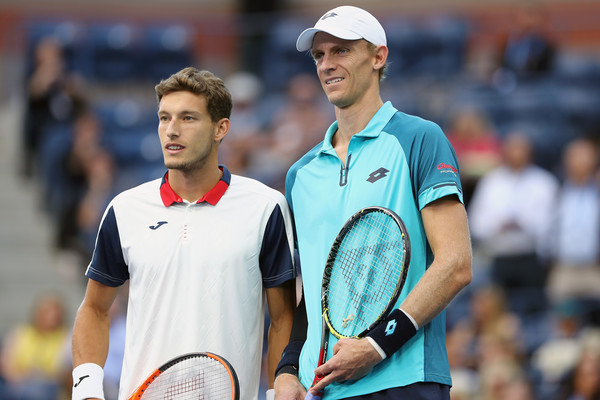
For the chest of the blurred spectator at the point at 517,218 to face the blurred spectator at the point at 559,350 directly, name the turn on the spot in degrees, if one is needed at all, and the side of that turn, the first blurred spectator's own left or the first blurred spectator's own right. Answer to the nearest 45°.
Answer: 0° — they already face them

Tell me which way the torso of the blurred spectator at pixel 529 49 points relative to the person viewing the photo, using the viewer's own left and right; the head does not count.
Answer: facing the viewer

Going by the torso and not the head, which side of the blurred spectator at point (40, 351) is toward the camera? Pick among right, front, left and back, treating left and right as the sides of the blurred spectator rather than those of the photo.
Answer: front

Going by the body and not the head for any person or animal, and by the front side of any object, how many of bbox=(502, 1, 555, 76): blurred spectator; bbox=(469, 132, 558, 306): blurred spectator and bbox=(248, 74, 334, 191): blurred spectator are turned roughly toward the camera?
3

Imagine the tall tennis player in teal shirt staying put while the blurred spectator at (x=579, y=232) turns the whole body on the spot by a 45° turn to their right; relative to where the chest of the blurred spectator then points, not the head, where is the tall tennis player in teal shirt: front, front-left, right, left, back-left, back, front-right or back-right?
front-left

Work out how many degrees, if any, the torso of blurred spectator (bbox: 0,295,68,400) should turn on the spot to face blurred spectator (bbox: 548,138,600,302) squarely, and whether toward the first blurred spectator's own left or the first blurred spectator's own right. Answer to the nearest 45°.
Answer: approximately 90° to the first blurred spectator's own left

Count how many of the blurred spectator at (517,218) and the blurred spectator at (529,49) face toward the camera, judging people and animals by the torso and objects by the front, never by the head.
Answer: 2

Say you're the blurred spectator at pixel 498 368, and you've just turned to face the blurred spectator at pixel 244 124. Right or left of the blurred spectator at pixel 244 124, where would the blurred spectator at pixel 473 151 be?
right

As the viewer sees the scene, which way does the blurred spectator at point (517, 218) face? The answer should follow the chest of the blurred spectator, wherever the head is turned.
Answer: toward the camera

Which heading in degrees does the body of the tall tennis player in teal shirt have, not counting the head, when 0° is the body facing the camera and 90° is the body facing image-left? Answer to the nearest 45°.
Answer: approximately 45°

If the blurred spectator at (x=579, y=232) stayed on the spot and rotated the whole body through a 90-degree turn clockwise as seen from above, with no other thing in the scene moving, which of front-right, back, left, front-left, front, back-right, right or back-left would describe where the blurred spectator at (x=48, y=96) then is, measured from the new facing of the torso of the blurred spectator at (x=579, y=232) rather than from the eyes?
front

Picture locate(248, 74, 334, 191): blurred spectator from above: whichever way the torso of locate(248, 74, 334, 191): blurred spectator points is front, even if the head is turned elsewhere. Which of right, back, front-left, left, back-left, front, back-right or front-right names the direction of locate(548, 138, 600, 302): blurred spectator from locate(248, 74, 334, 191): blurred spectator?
front-left

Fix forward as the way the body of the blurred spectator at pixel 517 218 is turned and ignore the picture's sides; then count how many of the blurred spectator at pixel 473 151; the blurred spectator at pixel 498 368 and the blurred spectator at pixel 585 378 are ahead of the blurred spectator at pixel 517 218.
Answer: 2
